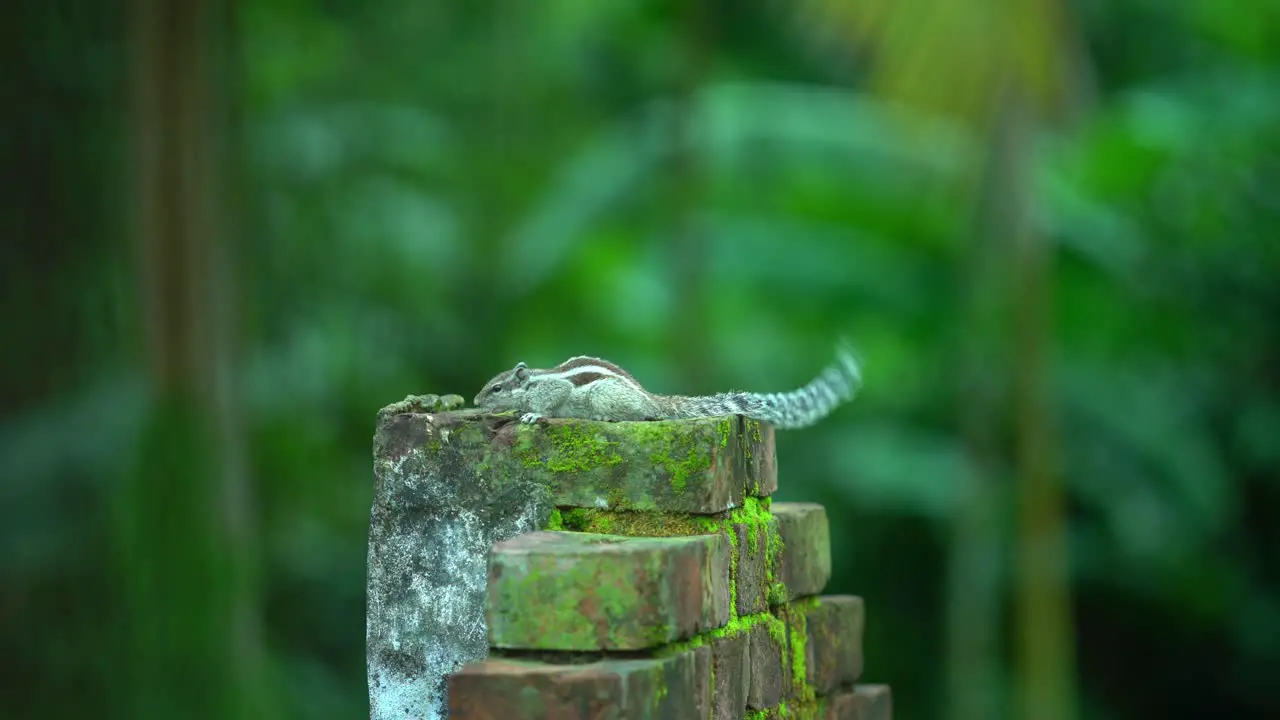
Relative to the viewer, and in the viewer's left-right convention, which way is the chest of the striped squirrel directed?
facing to the left of the viewer
